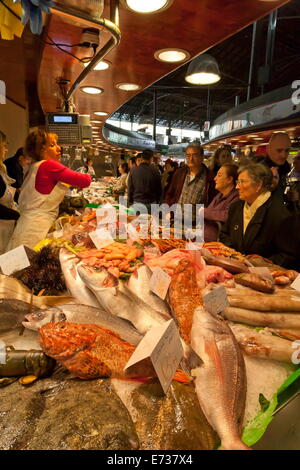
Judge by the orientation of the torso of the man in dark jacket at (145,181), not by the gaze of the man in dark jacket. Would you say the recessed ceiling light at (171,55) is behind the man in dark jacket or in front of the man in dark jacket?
behind

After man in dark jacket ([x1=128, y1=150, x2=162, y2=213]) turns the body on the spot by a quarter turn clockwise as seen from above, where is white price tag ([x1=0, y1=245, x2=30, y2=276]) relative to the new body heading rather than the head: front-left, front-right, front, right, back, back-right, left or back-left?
right

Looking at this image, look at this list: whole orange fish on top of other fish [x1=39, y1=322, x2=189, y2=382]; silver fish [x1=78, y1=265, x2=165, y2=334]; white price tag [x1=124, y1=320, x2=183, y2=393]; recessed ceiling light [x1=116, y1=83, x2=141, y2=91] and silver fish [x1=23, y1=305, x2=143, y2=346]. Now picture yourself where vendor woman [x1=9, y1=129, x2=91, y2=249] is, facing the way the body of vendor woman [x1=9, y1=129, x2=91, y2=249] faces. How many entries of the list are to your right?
4

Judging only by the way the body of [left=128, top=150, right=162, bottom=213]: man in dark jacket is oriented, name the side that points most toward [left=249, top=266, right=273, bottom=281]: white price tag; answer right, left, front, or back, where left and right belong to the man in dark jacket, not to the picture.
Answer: back

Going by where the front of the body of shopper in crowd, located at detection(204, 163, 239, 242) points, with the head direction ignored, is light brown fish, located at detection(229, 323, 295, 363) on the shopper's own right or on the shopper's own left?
on the shopper's own left

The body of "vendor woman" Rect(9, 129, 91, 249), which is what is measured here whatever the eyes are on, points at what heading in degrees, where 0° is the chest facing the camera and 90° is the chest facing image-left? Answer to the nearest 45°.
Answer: approximately 270°

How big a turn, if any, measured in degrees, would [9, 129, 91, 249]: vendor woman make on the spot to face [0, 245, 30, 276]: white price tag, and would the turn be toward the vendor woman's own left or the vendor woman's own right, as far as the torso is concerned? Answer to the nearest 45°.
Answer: approximately 90° to the vendor woman's own right

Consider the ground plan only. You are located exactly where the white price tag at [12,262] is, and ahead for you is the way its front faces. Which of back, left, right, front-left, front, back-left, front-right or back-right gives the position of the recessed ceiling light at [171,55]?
back-left

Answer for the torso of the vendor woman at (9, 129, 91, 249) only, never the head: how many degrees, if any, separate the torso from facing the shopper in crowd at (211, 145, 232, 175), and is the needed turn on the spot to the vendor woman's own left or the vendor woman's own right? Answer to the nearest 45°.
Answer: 0° — they already face them

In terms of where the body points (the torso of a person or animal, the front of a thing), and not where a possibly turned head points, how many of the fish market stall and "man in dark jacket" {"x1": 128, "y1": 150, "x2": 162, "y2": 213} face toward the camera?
1

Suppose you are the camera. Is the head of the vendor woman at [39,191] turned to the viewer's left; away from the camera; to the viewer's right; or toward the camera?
to the viewer's right

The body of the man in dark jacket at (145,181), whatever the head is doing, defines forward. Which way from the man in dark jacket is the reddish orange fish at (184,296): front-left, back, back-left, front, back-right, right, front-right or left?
back
